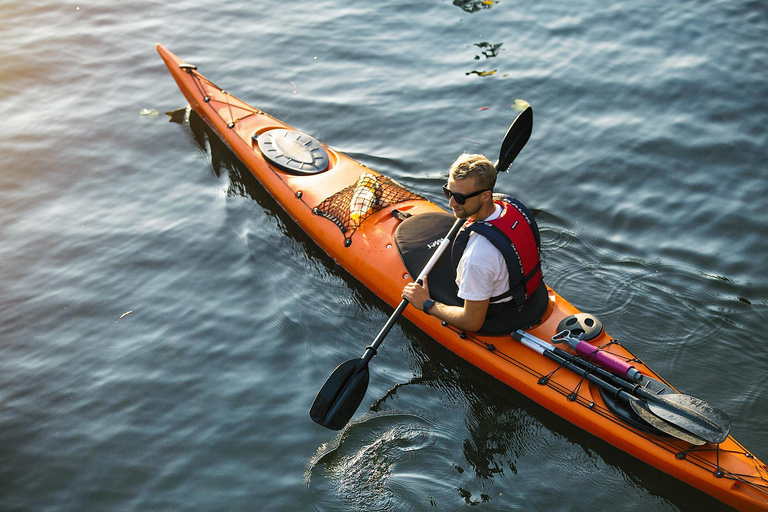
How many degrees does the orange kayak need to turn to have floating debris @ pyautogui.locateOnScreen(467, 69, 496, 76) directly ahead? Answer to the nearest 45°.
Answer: approximately 45° to its right

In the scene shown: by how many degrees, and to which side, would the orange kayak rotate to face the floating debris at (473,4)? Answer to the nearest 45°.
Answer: approximately 45° to its right

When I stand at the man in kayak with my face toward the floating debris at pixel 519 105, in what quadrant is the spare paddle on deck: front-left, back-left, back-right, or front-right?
back-right

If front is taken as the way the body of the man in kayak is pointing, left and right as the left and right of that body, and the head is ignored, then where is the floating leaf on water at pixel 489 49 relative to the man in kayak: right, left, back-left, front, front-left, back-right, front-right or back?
front-right

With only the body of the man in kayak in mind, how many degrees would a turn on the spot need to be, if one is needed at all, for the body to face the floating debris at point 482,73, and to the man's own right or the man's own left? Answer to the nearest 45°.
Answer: approximately 45° to the man's own right

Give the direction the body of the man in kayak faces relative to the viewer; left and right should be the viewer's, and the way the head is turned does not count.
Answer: facing away from the viewer and to the left of the viewer

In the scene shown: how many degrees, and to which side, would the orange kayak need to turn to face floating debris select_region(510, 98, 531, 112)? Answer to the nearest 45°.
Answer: approximately 45° to its right

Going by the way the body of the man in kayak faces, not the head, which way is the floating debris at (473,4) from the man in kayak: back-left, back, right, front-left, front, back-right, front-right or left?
front-right

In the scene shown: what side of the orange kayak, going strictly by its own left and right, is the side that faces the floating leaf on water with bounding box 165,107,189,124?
front

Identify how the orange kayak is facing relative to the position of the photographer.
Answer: facing away from the viewer and to the left of the viewer
